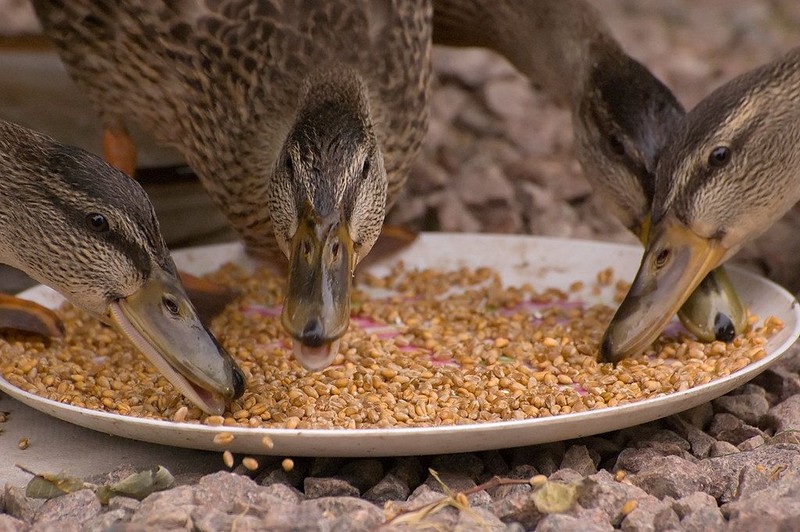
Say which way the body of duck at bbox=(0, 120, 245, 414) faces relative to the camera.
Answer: to the viewer's right

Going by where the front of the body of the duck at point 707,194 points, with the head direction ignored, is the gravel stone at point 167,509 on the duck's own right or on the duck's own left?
on the duck's own left

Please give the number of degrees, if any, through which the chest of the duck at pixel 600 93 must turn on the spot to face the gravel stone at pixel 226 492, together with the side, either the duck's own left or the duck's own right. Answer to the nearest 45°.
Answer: approximately 45° to the duck's own right

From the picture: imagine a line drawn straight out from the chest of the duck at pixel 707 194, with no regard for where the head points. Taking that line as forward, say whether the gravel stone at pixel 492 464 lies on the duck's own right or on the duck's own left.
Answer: on the duck's own left

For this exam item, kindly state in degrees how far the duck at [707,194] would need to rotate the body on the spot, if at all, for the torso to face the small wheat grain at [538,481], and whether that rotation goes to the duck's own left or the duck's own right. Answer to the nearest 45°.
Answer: approximately 90° to the duck's own left

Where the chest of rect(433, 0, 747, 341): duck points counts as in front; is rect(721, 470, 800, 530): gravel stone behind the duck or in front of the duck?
in front

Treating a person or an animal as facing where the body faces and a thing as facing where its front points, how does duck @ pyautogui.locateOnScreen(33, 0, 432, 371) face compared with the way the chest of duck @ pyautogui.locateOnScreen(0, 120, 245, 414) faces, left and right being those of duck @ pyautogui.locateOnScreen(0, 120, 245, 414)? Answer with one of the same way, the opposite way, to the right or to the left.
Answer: to the right

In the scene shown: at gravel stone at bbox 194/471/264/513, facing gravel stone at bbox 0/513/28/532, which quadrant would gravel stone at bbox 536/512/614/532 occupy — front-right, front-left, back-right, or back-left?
back-left

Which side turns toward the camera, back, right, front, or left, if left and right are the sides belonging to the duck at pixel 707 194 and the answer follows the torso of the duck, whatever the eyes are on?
left

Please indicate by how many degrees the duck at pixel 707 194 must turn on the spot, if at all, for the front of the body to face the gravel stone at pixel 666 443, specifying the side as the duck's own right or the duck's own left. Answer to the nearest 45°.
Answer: approximately 90° to the duck's own left

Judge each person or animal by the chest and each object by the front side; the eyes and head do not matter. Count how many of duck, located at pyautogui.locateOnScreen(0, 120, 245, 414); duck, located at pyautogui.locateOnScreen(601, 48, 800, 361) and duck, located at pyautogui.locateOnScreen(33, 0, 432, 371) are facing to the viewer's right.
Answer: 1

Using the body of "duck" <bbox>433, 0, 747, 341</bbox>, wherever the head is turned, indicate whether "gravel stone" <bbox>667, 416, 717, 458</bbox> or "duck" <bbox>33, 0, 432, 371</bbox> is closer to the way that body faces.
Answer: the gravel stone

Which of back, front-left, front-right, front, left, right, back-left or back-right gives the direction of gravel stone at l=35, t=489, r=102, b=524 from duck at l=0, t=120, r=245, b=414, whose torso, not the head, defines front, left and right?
right

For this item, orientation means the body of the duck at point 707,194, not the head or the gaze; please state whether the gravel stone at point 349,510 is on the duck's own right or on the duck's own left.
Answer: on the duck's own left

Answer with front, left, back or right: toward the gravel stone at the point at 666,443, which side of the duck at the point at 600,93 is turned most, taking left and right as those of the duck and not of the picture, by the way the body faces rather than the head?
front
